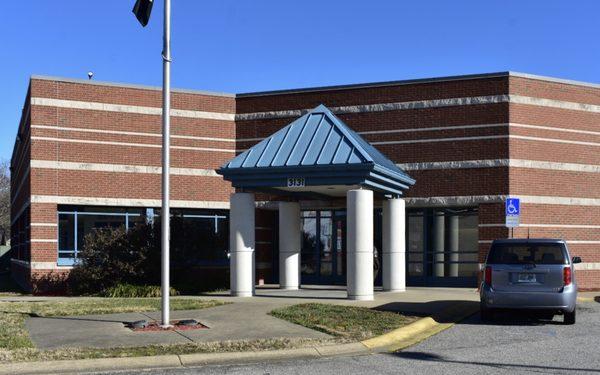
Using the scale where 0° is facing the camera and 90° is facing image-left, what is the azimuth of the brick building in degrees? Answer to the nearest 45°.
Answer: approximately 0°

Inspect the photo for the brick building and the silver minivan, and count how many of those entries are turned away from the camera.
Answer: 1

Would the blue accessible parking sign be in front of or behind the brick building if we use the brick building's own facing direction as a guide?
in front

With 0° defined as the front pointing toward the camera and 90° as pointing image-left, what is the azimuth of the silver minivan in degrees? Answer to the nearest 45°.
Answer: approximately 180°

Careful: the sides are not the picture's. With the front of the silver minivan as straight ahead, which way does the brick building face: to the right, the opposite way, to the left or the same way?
the opposite way

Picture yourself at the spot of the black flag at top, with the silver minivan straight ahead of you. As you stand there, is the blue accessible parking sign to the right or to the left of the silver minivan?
left

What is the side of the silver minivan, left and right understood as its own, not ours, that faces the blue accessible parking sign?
front

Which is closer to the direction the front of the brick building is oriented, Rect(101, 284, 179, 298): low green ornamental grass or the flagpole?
the flagpole

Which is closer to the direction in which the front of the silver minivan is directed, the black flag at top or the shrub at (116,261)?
the shrub
